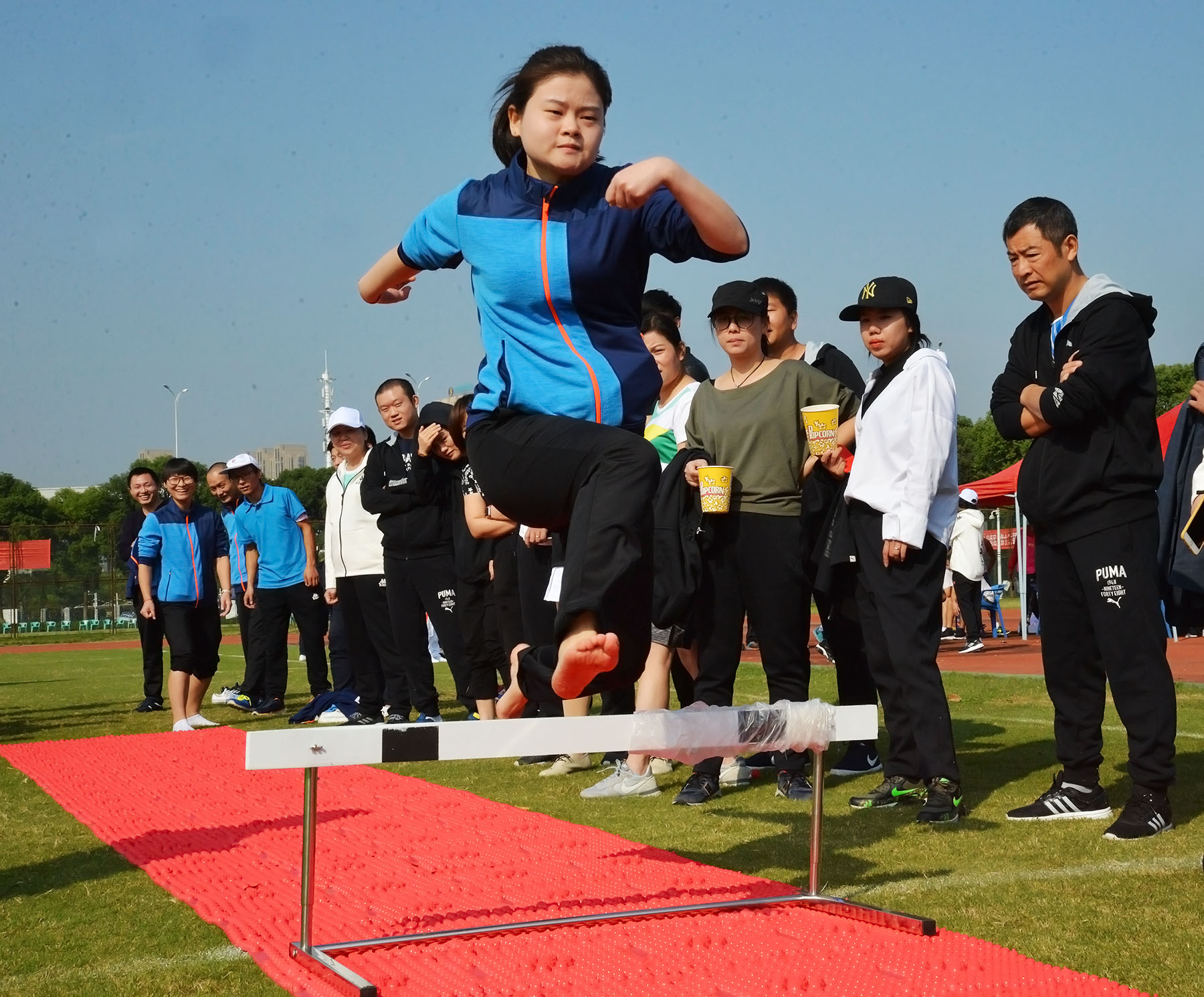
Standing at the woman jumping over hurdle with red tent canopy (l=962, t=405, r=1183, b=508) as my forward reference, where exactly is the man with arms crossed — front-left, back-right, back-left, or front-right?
front-right

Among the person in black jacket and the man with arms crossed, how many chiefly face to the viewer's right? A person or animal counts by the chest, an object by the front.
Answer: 0

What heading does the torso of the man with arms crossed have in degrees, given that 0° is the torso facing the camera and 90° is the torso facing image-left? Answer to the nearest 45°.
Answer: approximately 45°

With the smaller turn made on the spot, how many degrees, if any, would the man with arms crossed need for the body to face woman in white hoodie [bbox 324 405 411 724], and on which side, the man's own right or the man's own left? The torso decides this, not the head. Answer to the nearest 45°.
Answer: approximately 90° to the man's own right

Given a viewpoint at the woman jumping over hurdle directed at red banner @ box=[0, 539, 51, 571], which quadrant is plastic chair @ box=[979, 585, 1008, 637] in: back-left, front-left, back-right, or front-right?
front-right

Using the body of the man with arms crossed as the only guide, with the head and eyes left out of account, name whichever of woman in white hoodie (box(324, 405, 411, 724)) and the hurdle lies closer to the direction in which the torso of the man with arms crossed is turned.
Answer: the hurdle

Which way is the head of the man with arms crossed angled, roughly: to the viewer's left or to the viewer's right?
to the viewer's left

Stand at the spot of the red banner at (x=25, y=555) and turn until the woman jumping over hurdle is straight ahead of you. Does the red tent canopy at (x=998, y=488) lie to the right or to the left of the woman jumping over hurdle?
left
